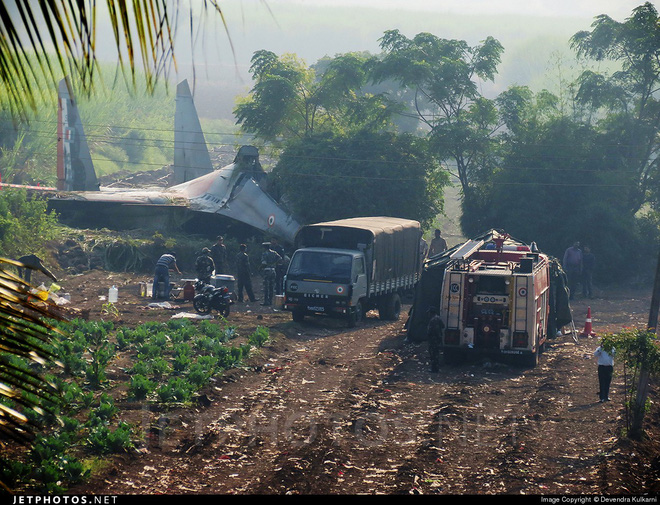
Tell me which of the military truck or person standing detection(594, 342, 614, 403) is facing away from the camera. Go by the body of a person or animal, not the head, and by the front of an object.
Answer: the person standing

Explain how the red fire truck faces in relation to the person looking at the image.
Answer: facing away from the viewer

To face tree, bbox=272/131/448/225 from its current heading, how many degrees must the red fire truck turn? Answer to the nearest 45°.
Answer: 0° — it already faces it

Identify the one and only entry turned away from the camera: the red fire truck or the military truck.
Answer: the red fire truck

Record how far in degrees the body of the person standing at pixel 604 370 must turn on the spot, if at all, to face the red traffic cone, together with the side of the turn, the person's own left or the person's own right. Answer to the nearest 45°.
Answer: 0° — they already face it

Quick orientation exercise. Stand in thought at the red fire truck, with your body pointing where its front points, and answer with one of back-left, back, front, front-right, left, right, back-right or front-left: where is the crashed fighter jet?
front-left

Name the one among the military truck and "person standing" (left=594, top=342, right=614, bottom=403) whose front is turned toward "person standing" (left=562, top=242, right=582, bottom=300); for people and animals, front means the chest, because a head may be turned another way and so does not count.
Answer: "person standing" (left=594, top=342, right=614, bottom=403)

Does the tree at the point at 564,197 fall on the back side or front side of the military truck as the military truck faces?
on the back side

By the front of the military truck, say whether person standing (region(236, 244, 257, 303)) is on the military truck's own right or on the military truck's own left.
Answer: on the military truck's own right

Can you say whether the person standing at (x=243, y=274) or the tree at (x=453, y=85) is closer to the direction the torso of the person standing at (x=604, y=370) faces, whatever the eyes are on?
the tree

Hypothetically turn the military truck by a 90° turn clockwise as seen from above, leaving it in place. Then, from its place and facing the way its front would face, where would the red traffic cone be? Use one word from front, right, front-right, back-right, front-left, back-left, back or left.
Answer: back-right

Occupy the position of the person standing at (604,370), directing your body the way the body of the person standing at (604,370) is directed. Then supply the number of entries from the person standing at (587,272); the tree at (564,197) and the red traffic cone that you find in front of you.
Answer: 3
